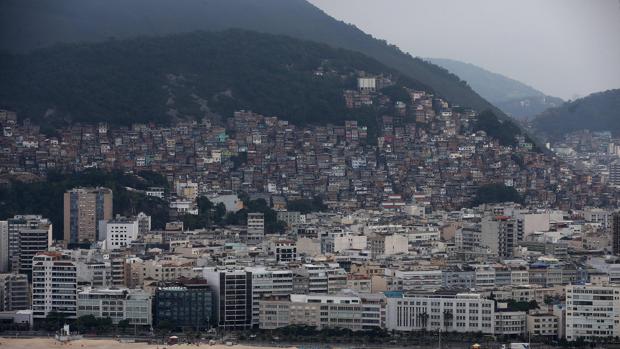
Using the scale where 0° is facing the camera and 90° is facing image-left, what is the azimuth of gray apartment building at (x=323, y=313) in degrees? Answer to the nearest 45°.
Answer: approximately 0°

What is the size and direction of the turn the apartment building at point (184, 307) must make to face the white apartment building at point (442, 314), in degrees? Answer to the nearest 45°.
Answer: approximately 90° to its left

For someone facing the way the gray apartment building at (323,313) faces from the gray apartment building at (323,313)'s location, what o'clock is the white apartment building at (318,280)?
the white apartment building at (318,280) is roughly at 6 o'clock from the gray apartment building at (323,313).

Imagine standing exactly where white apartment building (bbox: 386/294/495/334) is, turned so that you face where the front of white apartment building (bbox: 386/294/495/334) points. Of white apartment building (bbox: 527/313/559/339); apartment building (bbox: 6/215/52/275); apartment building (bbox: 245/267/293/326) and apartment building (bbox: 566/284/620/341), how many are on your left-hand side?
2

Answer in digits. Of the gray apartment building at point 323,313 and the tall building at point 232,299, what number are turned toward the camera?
2

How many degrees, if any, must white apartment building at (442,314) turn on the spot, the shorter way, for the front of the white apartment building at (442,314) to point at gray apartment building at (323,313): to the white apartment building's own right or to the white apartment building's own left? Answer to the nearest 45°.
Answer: approximately 90° to the white apartment building's own right

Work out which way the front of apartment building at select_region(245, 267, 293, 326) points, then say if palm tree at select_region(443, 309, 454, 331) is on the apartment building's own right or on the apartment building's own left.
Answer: on the apartment building's own left

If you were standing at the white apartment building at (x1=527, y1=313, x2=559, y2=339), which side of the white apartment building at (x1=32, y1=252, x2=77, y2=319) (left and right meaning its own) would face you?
left
